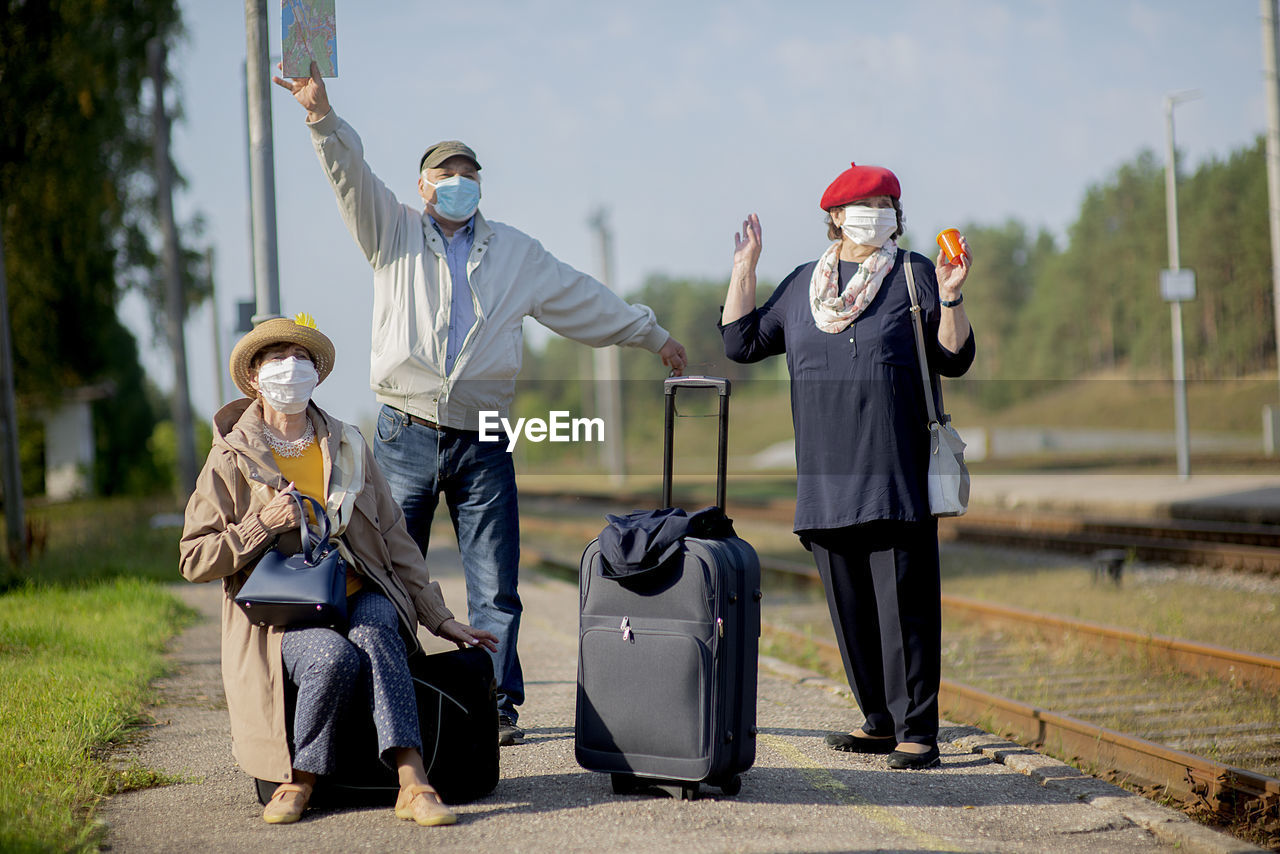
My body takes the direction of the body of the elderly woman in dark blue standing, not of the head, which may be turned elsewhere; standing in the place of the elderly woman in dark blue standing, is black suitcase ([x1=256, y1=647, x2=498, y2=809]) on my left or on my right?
on my right

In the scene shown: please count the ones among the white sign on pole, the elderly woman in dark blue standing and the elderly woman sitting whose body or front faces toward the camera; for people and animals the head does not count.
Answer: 3

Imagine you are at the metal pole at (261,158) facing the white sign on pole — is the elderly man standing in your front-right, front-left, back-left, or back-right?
back-right

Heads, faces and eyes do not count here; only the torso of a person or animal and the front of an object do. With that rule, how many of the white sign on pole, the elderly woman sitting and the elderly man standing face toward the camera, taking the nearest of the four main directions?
3

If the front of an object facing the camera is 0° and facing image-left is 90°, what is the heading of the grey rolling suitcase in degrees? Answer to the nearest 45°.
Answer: approximately 45°

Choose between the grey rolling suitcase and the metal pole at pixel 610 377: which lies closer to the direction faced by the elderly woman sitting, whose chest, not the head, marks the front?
the grey rolling suitcase

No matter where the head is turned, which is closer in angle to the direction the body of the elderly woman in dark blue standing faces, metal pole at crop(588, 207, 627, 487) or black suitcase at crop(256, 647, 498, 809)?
the black suitcase

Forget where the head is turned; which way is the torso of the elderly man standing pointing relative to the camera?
toward the camera

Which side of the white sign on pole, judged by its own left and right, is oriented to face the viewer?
front

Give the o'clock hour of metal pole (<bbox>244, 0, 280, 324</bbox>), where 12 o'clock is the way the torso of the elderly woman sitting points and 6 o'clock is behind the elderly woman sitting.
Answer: The metal pole is roughly at 6 o'clock from the elderly woman sitting.

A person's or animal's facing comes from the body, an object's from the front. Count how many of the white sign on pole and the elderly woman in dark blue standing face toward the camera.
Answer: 2
